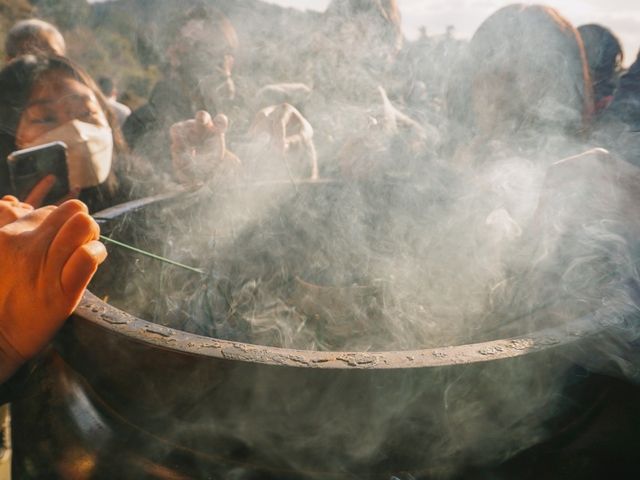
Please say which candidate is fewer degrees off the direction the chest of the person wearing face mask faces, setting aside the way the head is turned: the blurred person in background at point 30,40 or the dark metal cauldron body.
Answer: the dark metal cauldron body

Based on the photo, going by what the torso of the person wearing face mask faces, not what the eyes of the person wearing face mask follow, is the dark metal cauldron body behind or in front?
in front

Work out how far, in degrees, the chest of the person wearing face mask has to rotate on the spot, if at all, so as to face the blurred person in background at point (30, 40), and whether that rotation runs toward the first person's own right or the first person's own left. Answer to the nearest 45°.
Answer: approximately 135° to the first person's own left

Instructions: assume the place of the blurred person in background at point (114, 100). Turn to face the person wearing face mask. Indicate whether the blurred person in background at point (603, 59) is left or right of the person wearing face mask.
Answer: left

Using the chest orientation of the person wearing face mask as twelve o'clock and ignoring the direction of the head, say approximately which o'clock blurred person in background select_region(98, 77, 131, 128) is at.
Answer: The blurred person in background is roughly at 8 o'clock from the person wearing face mask.

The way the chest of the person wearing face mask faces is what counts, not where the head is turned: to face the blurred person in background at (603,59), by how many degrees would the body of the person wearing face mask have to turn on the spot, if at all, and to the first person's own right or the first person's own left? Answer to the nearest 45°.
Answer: approximately 45° to the first person's own left

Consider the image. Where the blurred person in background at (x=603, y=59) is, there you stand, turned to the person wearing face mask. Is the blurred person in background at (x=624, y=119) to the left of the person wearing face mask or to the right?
left

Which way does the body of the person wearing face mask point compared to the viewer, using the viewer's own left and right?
facing the viewer and to the right of the viewer
